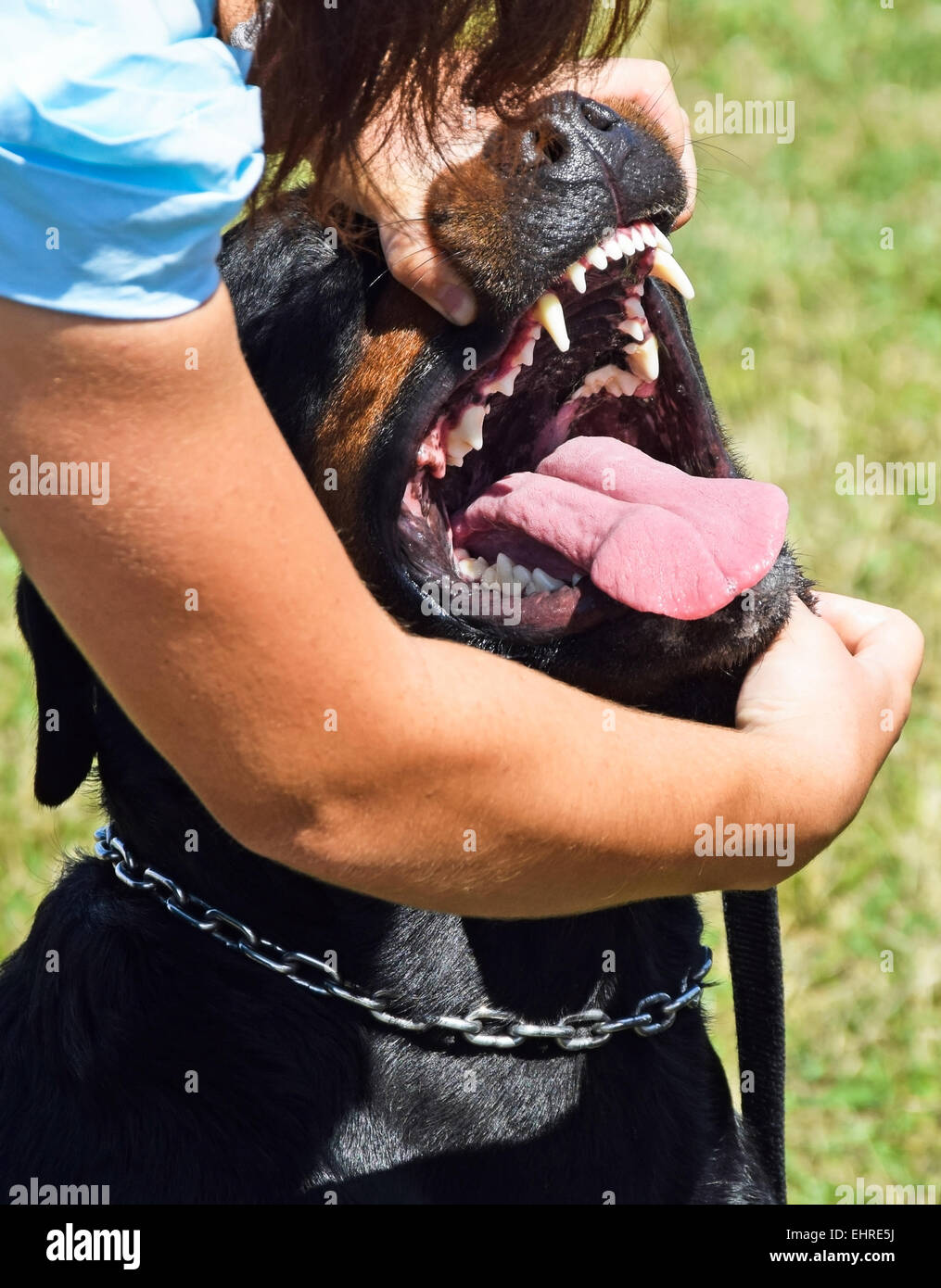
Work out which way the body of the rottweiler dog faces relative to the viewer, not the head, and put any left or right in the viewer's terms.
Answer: facing the viewer and to the right of the viewer
